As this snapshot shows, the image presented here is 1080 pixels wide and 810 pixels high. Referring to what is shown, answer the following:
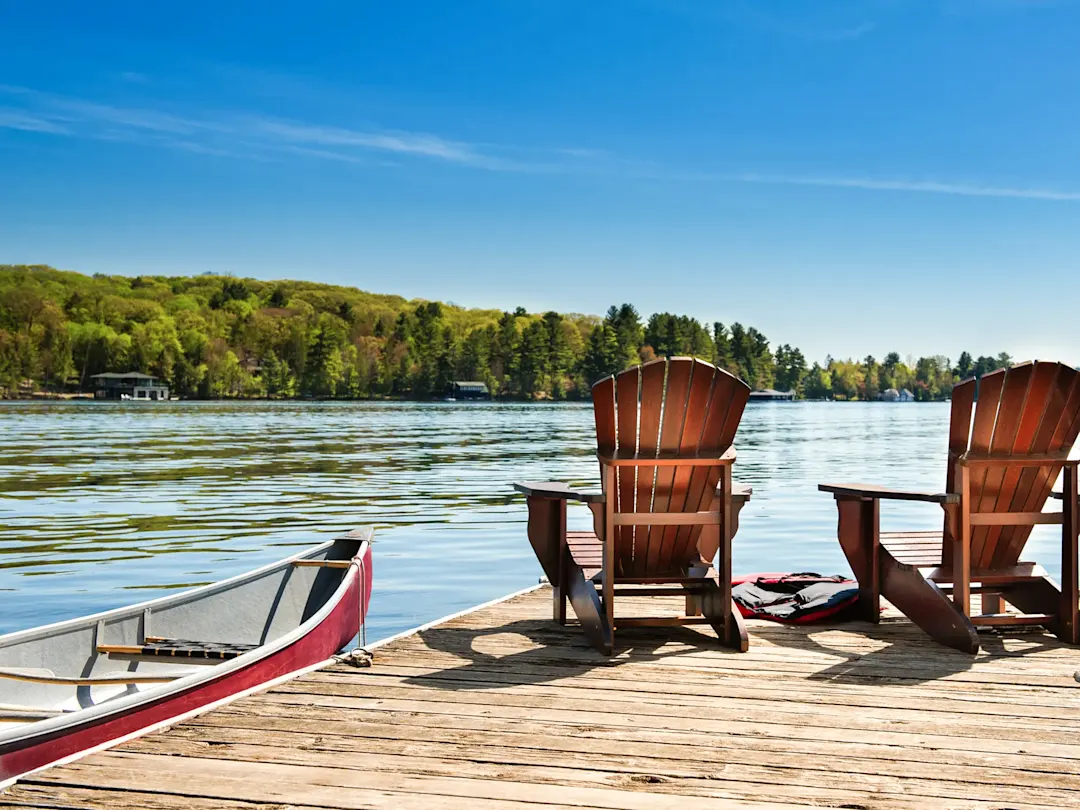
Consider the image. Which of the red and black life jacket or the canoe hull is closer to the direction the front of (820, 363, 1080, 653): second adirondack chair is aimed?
the red and black life jacket

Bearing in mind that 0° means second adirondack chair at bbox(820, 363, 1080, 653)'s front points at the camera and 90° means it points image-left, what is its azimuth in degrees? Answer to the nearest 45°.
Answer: approximately 135°

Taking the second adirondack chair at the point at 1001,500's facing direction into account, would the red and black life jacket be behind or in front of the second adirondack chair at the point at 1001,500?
in front

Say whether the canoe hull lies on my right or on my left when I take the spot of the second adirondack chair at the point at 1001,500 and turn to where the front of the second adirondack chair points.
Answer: on my left
